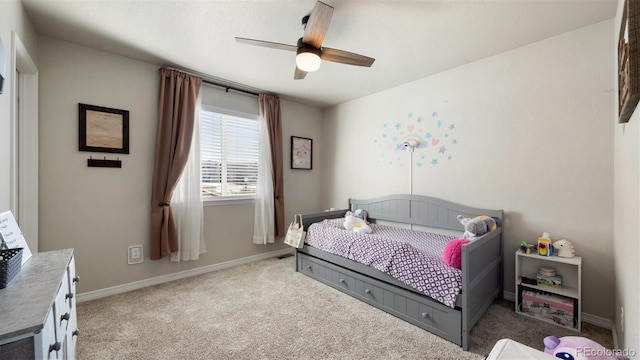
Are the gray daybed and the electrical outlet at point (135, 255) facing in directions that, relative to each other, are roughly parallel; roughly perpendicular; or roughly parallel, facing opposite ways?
roughly perpendicular

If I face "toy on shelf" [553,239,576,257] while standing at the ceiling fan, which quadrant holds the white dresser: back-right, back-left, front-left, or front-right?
back-right

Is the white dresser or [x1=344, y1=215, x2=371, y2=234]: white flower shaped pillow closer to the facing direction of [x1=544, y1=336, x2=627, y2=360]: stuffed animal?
the white dresser

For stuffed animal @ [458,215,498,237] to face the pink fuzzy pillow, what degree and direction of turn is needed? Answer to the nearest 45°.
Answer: approximately 45° to its left

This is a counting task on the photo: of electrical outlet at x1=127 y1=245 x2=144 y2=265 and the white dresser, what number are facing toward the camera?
1

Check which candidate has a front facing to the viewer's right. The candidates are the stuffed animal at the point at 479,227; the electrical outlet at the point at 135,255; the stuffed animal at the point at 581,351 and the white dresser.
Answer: the white dresser

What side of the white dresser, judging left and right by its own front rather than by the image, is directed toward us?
right

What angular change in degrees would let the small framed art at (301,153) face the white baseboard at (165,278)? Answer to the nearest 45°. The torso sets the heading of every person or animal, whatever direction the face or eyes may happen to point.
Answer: approximately 90° to its right
